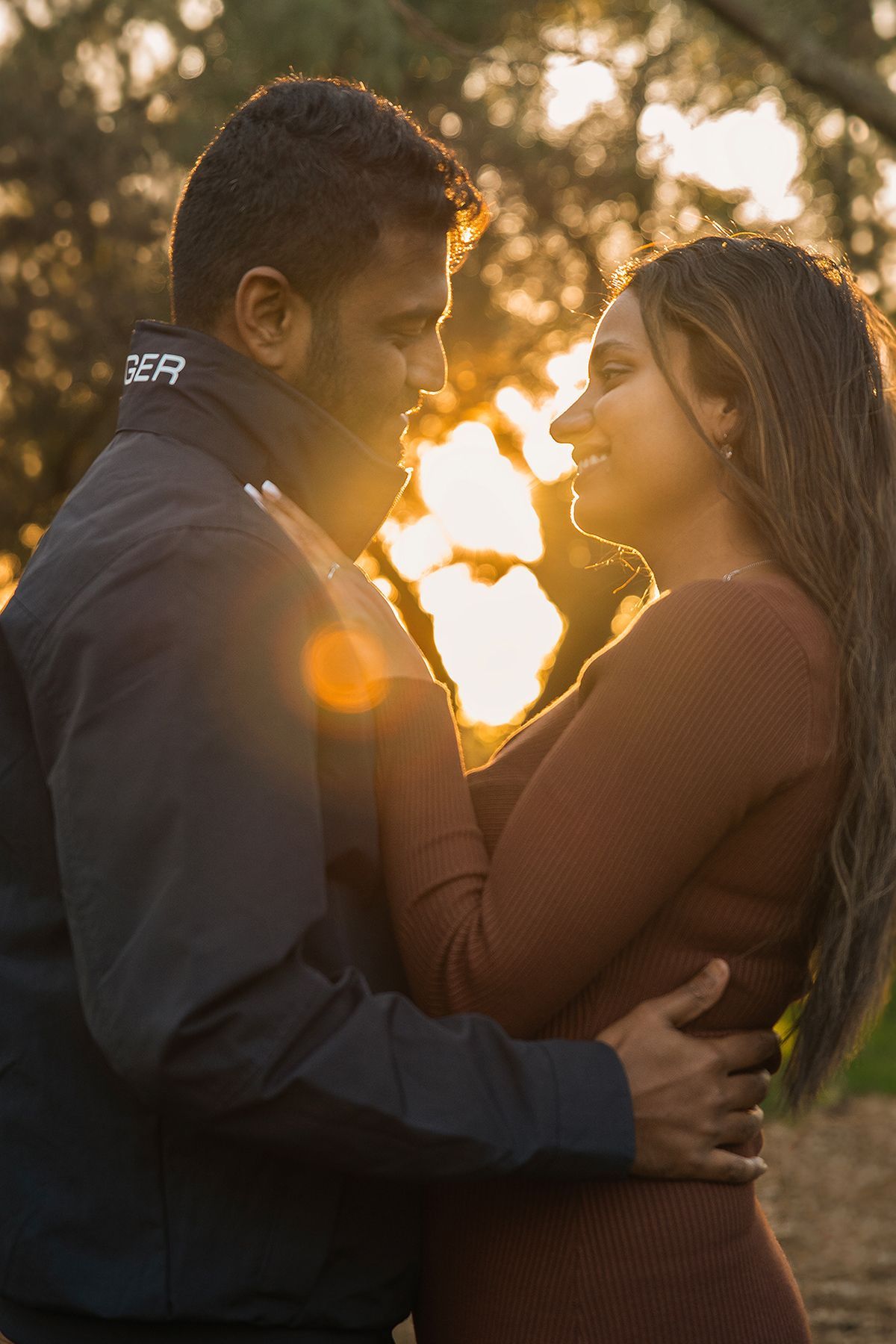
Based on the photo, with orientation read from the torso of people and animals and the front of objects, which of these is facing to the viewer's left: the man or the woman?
the woman

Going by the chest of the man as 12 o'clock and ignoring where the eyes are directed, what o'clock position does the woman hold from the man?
The woman is roughly at 11 o'clock from the man.

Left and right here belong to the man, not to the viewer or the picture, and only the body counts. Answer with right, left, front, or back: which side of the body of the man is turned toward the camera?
right

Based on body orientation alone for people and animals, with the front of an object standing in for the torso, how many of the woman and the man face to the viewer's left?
1

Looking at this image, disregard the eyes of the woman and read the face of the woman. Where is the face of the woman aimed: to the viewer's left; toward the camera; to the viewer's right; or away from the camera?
to the viewer's left

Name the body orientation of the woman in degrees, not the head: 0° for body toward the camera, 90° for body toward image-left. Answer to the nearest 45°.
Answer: approximately 90°

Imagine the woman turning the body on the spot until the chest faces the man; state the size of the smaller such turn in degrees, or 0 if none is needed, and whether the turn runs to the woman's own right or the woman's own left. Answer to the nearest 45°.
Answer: approximately 45° to the woman's own left

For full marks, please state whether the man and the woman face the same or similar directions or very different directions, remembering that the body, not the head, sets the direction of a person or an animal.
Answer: very different directions

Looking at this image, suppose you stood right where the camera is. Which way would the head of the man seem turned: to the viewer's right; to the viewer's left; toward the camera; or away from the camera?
to the viewer's right
